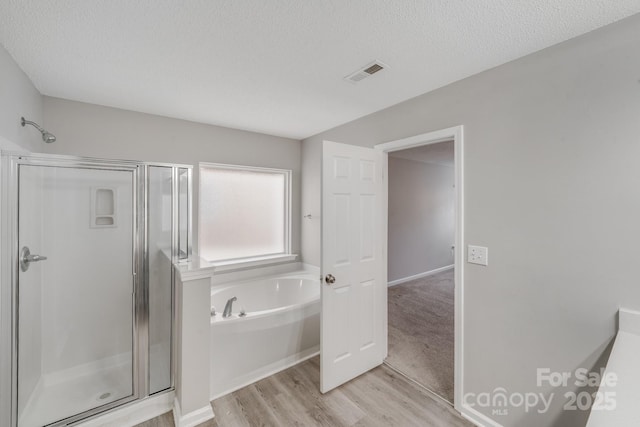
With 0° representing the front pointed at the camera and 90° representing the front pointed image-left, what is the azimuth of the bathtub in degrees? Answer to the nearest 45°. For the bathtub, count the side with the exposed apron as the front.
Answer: approximately 315°

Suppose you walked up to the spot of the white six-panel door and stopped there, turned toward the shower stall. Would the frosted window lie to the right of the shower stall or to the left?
right

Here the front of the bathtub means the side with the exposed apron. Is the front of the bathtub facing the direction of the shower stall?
no
